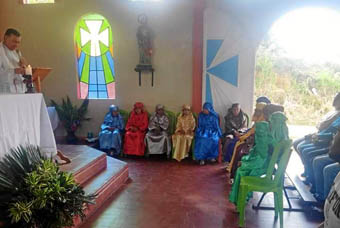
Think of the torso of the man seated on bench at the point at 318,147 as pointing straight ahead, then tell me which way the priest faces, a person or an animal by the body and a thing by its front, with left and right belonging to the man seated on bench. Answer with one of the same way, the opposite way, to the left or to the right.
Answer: the opposite way

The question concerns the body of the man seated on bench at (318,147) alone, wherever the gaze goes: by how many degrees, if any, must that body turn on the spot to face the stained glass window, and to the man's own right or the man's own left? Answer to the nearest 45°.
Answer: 0° — they already face it

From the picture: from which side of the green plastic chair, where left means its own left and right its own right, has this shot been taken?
left

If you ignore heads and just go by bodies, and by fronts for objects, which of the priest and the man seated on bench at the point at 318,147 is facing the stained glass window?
the man seated on bench

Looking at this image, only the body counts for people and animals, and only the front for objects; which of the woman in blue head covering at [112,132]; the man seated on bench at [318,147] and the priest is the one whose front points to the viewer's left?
the man seated on bench

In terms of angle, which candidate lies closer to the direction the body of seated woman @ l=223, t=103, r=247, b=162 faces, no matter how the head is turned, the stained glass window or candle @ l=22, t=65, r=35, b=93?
the candle

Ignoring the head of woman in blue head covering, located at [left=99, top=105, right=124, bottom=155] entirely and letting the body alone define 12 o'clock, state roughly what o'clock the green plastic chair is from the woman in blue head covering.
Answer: The green plastic chair is roughly at 11 o'clock from the woman in blue head covering.

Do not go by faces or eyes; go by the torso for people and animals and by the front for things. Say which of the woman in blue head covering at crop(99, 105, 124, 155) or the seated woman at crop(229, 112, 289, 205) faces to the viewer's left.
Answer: the seated woman

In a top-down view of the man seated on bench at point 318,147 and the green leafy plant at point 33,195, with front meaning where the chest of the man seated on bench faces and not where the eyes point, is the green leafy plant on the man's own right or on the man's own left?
on the man's own left

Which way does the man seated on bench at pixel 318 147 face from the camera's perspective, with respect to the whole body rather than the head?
to the viewer's left

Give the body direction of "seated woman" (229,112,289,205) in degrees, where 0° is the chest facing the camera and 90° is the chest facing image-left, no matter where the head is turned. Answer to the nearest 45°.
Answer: approximately 90°

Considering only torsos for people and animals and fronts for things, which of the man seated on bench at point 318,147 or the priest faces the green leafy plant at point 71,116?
the man seated on bench
